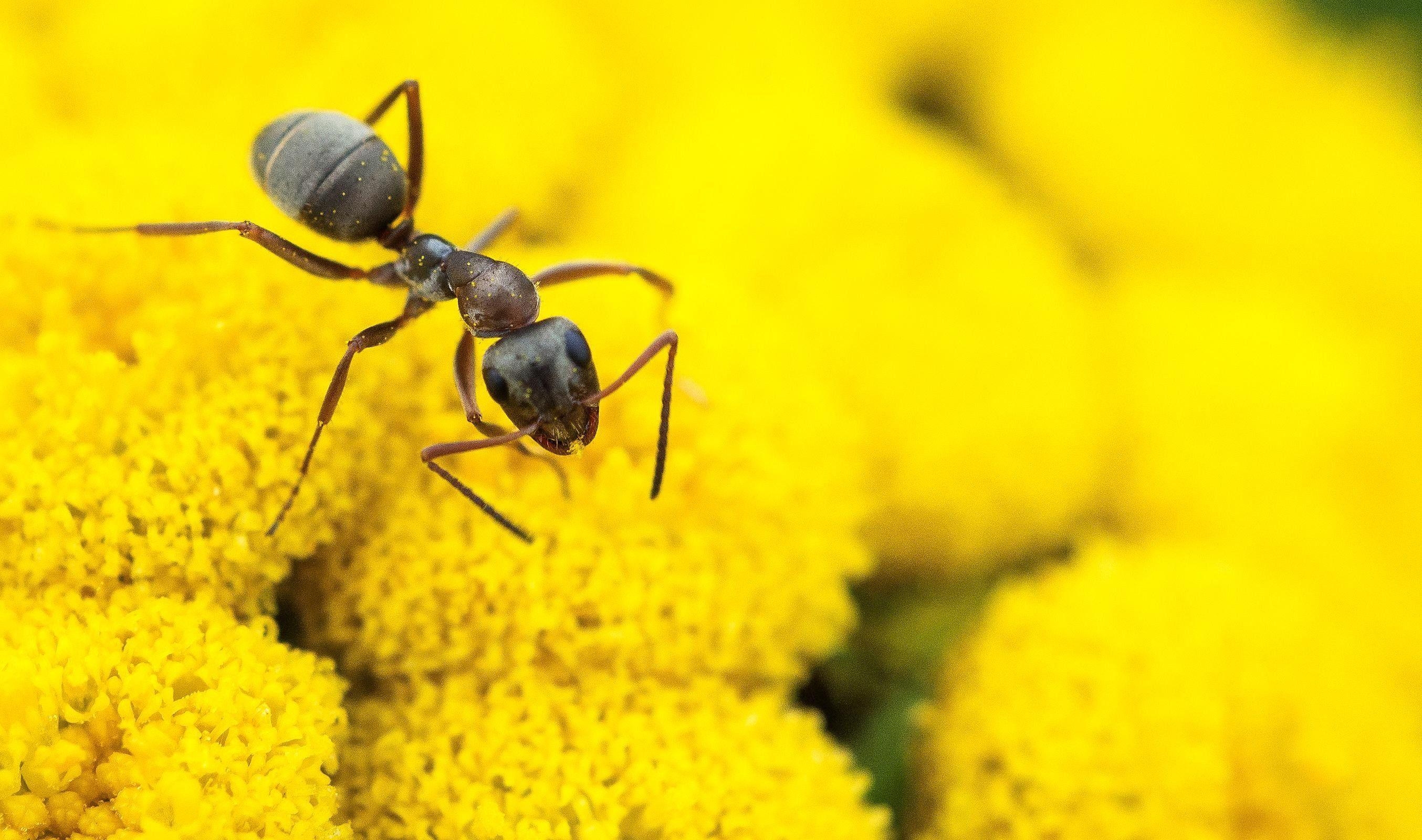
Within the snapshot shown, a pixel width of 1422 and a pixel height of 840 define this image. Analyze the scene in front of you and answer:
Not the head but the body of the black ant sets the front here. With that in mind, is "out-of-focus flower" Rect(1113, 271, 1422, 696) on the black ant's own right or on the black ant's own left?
on the black ant's own left

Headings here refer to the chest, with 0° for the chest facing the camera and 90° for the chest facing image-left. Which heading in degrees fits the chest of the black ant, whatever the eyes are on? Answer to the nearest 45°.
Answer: approximately 315°
